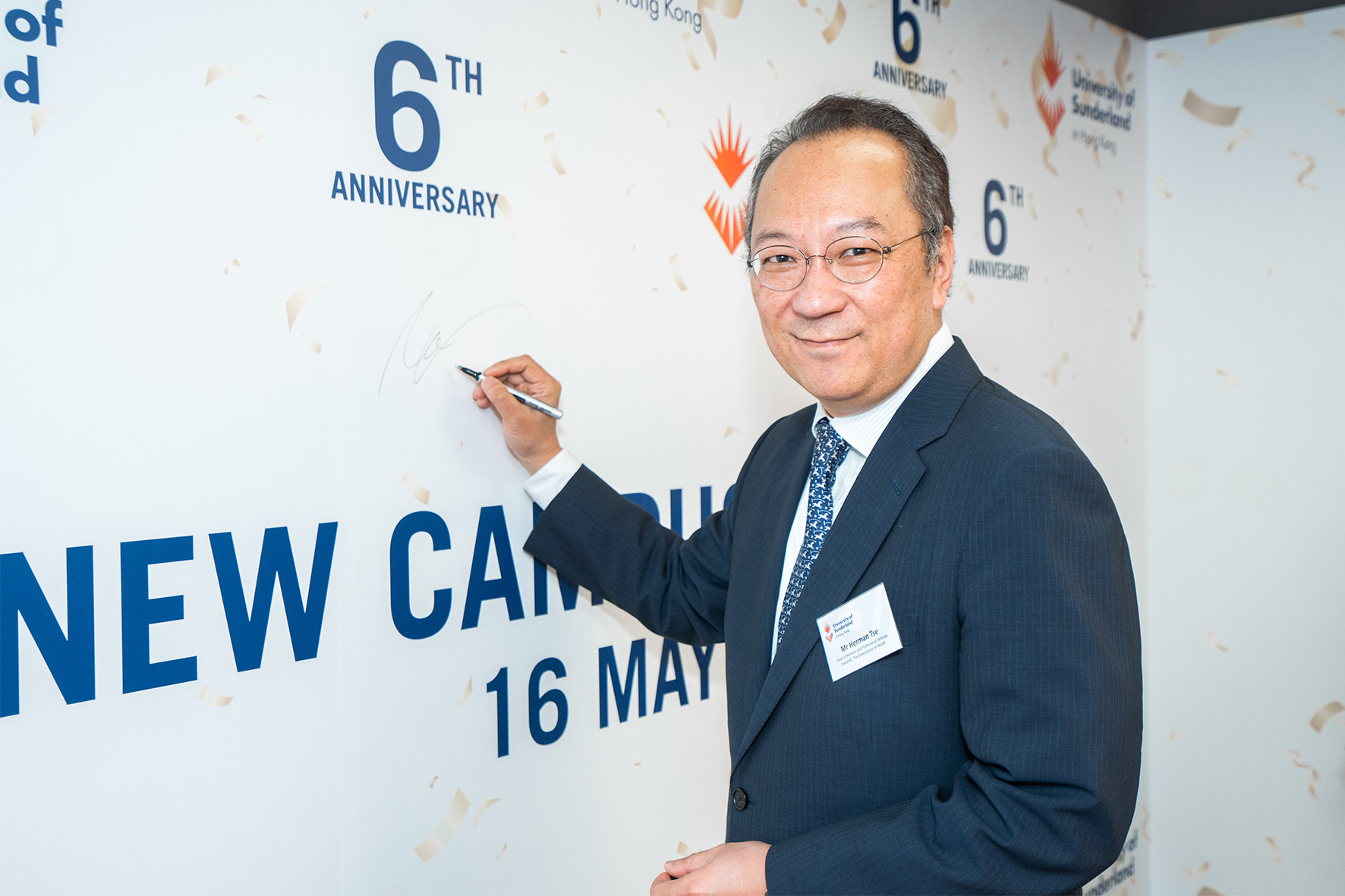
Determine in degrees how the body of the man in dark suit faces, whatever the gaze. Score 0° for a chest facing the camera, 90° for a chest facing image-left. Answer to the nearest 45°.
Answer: approximately 45°
